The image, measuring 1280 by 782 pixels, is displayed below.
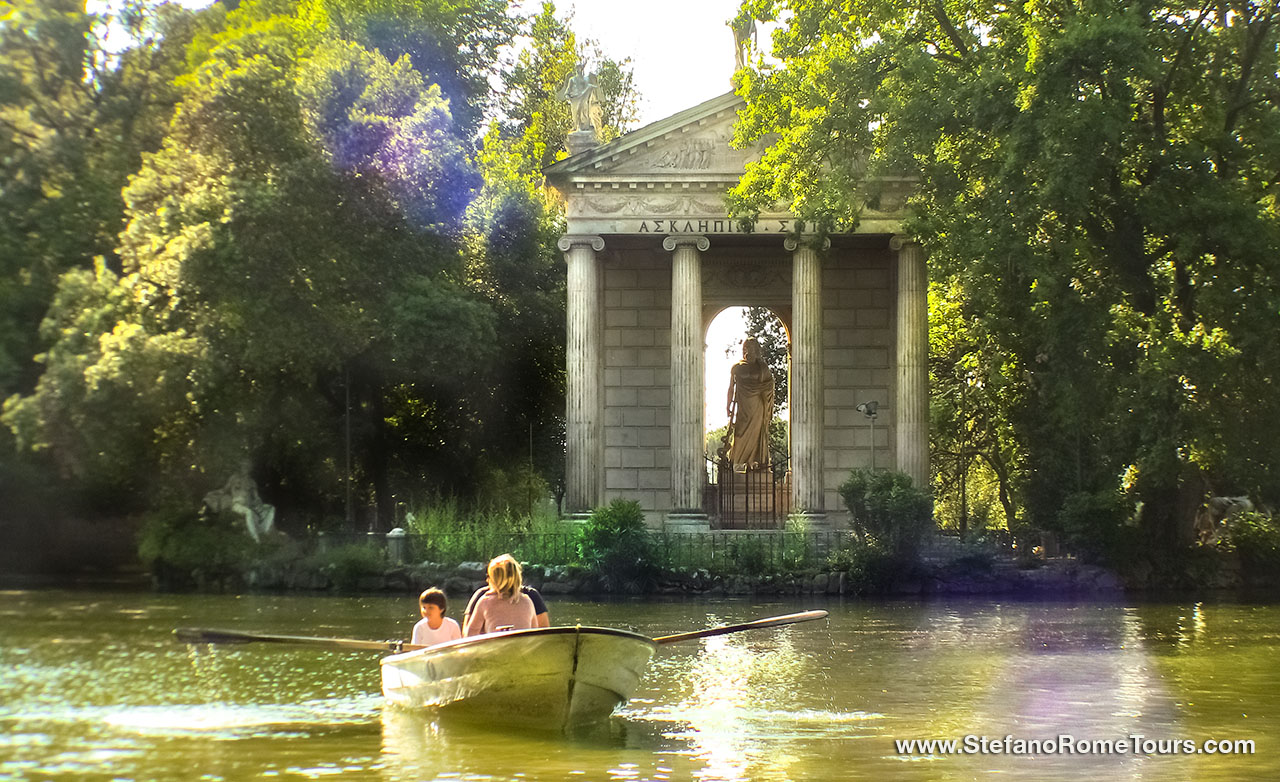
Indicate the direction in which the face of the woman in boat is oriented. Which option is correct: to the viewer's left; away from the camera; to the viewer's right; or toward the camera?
away from the camera

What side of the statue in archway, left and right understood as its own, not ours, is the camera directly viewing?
front

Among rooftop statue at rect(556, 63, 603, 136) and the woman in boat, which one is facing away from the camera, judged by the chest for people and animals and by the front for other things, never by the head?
the woman in boat

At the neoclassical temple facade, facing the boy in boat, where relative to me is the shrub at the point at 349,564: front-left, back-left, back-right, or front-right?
front-right

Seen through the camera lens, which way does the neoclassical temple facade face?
facing the viewer

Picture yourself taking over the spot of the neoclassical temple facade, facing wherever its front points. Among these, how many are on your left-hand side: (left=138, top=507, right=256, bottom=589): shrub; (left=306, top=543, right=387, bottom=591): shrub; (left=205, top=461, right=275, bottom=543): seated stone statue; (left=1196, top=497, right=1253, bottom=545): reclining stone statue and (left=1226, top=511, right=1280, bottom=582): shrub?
2

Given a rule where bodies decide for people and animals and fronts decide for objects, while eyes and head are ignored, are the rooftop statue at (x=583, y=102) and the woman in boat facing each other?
yes

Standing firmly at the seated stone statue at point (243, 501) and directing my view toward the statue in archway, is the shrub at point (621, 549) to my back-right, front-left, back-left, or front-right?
front-right

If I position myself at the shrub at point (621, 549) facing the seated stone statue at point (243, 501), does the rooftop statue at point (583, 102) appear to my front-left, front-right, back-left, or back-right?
front-right

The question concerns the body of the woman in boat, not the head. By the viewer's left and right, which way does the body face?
facing away from the viewer

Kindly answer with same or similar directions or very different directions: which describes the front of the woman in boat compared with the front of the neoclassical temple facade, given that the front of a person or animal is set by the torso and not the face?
very different directions

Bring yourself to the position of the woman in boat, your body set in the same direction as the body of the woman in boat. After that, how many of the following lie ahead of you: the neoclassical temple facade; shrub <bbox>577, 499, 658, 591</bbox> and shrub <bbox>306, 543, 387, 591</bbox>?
3

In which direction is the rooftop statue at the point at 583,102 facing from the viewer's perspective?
toward the camera

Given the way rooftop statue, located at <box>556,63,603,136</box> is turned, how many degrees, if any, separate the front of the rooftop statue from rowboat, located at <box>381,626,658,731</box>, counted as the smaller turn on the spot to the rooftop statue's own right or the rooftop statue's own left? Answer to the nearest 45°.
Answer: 0° — it already faces it

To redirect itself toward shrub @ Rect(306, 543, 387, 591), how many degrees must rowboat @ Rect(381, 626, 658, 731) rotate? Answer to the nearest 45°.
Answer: approximately 135° to its left
